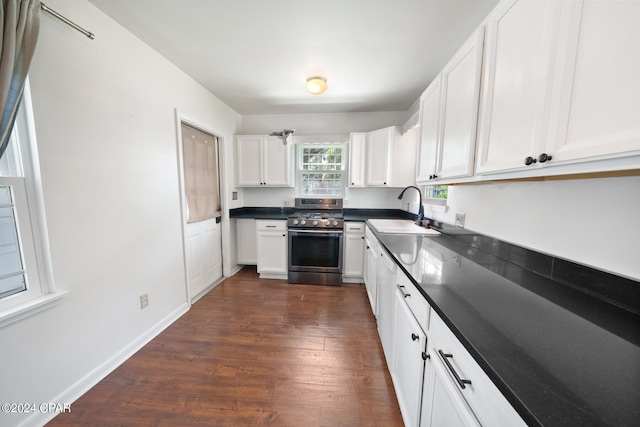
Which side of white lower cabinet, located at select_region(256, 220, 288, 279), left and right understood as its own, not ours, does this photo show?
front

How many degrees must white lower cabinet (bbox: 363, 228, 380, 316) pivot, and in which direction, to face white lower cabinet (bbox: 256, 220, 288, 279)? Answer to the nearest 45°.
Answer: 0° — it already faces it

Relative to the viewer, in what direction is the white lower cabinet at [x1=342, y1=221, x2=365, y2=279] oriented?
toward the camera

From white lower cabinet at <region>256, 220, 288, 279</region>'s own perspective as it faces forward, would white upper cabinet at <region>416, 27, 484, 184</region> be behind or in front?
in front

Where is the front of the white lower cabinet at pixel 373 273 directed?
to the viewer's left

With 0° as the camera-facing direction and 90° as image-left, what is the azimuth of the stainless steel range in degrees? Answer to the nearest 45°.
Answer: approximately 0°

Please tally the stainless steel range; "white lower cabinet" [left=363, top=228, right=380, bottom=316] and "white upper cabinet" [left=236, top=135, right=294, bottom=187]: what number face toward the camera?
2

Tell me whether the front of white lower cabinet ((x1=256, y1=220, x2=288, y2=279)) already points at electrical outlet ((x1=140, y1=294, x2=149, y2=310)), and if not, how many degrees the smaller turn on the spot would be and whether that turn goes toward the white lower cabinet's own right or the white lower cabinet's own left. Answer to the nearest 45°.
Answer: approximately 45° to the white lower cabinet's own right

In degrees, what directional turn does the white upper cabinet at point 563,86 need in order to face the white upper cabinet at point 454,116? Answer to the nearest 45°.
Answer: approximately 90° to its right

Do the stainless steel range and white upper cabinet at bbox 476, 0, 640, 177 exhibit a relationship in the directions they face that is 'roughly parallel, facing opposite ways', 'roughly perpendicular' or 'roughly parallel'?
roughly perpendicular

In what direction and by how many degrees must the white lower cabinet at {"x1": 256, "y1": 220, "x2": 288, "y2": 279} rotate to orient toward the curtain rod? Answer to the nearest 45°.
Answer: approximately 45° to its right

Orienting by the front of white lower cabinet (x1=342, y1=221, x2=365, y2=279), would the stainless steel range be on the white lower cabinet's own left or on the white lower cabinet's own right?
on the white lower cabinet's own right

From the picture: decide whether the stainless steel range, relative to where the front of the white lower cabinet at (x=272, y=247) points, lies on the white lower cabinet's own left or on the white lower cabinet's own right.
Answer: on the white lower cabinet's own left

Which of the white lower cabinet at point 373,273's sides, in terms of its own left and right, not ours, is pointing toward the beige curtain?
front

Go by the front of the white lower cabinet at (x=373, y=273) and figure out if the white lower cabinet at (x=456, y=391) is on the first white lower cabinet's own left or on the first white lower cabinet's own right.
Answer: on the first white lower cabinet's own left

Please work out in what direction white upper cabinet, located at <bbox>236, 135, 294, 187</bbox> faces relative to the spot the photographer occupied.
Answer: facing the viewer

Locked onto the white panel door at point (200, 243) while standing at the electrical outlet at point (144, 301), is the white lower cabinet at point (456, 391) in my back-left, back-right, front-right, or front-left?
back-right

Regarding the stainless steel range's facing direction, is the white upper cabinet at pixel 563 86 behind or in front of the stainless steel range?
in front

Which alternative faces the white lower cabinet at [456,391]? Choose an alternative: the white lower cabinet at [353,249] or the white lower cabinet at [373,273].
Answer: the white lower cabinet at [353,249]
